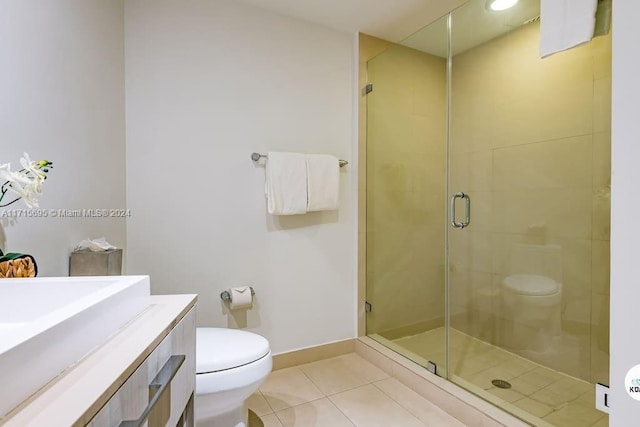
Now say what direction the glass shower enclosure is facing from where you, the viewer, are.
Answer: facing the viewer and to the left of the viewer

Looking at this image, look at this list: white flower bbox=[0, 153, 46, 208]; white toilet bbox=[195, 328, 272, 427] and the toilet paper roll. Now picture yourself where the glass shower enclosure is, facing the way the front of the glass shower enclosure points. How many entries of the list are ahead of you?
3

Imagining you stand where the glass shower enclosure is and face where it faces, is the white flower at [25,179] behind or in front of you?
in front

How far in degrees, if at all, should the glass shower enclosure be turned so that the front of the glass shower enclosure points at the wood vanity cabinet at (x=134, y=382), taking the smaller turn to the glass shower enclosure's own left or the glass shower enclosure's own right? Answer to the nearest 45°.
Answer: approximately 45° to the glass shower enclosure's own left

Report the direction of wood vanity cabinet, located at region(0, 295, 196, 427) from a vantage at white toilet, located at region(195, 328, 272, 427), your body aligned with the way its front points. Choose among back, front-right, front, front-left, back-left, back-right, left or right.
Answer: right

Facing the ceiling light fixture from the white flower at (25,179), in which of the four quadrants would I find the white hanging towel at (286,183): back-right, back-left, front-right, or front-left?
front-left

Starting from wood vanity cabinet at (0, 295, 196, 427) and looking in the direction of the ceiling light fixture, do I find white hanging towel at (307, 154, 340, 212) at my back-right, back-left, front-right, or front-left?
front-left

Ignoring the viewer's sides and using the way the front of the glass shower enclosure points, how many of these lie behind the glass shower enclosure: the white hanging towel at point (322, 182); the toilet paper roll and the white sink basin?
0

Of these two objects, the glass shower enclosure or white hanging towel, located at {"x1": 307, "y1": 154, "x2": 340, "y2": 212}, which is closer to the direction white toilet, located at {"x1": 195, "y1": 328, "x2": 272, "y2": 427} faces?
the glass shower enclosure

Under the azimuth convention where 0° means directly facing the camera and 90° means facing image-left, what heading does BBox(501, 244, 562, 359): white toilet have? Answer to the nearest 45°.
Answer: approximately 45°
